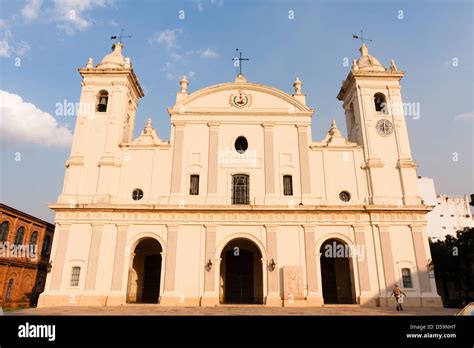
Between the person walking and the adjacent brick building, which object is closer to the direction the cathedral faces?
the person walking

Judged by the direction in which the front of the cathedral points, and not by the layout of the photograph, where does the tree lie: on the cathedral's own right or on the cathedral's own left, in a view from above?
on the cathedral's own left

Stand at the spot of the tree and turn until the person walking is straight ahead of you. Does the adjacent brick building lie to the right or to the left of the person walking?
right

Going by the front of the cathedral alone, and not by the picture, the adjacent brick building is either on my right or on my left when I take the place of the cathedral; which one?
on my right

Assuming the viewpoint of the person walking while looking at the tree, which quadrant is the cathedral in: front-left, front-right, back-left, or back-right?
back-left

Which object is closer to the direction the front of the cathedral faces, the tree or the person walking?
the person walking

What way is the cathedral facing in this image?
toward the camera
